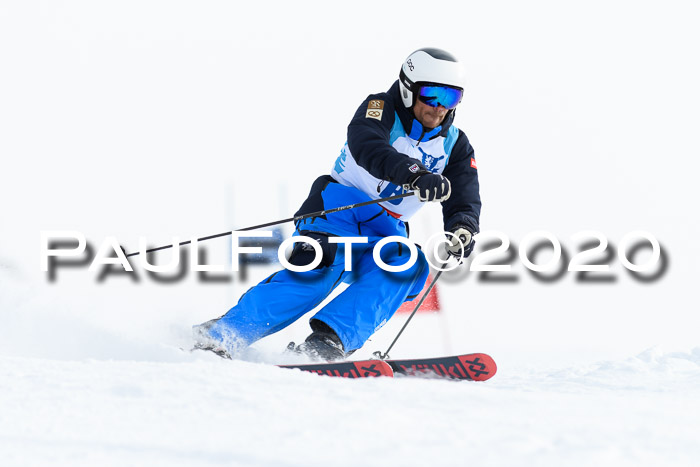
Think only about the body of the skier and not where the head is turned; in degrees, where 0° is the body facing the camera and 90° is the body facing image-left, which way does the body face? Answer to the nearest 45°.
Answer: approximately 315°

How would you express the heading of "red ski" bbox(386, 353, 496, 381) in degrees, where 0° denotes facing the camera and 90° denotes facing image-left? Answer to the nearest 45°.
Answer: approximately 315°
